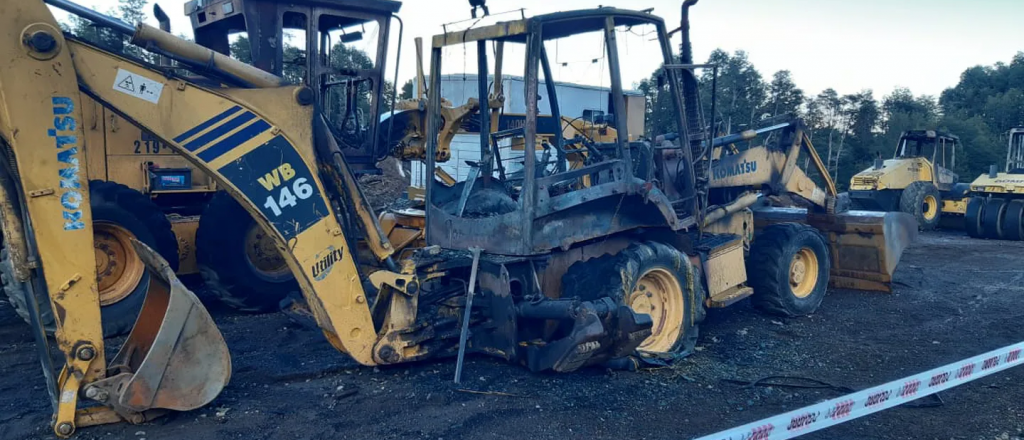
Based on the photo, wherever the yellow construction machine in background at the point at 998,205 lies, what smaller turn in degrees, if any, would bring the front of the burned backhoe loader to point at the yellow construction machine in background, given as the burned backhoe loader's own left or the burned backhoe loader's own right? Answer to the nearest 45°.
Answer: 0° — it already faces it

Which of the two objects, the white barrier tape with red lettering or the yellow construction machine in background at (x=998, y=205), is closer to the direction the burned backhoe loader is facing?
the yellow construction machine in background

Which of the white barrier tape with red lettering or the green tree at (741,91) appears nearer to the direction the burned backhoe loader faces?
the green tree

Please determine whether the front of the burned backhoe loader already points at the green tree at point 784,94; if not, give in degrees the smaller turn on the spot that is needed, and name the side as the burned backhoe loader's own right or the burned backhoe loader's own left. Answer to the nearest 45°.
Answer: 0° — it already faces it

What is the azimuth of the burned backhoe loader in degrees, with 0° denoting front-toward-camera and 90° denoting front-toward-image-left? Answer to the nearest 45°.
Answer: approximately 225°

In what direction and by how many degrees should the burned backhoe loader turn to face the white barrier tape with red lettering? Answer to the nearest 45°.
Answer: approximately 45° to its right

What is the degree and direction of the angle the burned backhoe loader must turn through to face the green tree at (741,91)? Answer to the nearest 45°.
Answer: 0° — it already faces it

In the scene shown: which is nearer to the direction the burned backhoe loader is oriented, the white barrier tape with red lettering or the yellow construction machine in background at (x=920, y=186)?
the yellow construction machine in background

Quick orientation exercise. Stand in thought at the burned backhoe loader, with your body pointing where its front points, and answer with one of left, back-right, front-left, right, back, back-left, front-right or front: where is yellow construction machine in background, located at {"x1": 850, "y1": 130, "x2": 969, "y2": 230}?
front

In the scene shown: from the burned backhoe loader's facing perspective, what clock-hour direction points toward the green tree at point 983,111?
The green tree is roughly at 12 o'clock from the burned backhoe loader.

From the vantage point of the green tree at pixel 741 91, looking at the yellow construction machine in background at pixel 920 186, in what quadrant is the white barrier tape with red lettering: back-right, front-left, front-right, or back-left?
front-right

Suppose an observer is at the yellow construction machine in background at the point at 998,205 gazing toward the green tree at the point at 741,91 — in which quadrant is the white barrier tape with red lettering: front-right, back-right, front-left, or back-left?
back-left

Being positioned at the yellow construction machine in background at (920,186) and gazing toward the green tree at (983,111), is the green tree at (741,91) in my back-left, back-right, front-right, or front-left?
front-left
